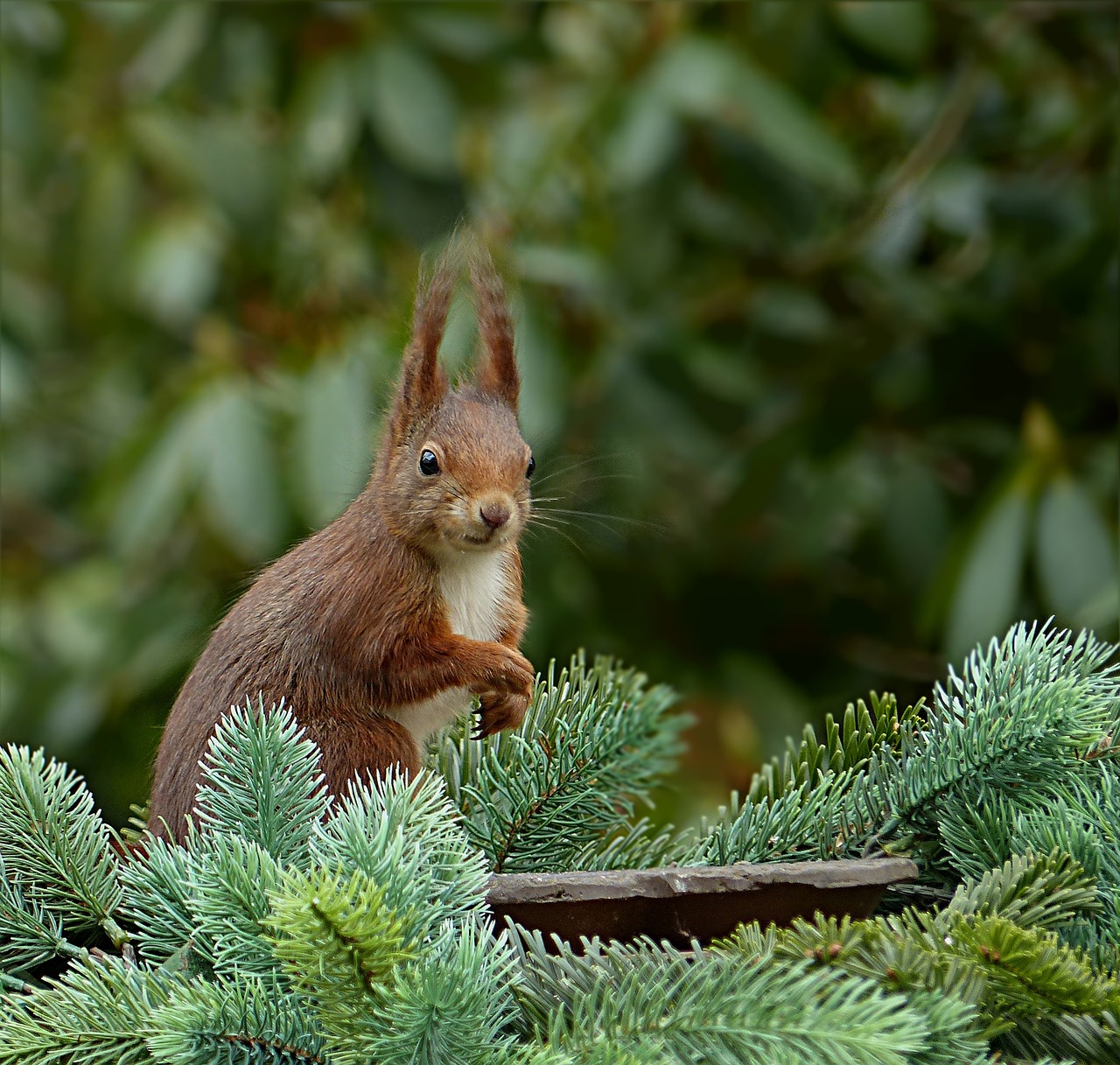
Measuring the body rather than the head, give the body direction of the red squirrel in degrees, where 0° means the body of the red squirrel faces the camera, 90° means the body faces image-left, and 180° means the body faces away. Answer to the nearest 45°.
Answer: approximately 315°
